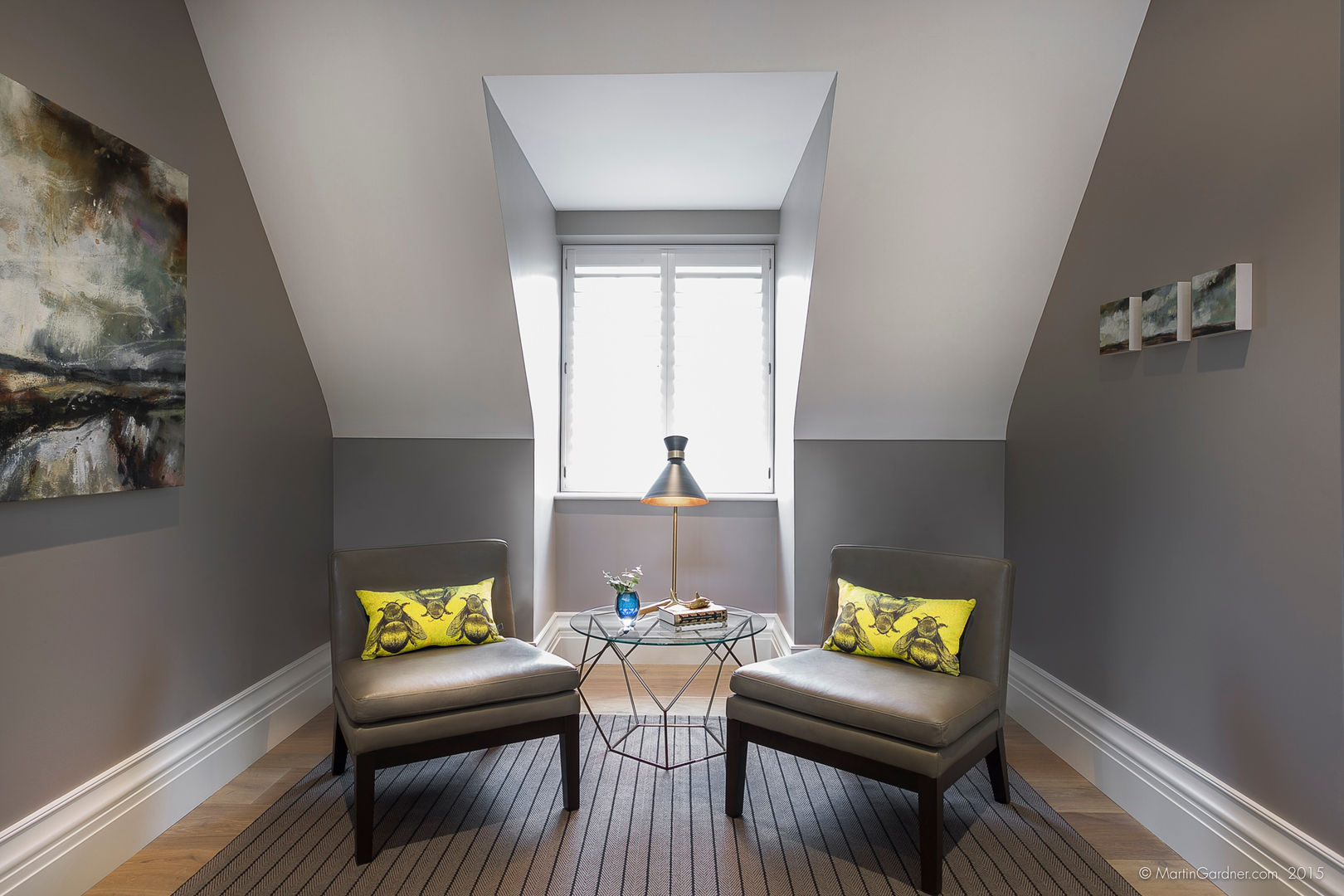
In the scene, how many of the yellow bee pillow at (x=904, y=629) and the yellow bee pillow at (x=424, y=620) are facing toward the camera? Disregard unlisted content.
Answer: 2

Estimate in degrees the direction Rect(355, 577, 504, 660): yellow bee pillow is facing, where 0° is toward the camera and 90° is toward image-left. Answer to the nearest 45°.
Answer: approximately 0°

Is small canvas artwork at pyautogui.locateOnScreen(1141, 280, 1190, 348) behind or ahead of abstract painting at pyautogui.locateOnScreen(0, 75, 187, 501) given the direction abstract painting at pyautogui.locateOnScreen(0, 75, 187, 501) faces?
ahead
